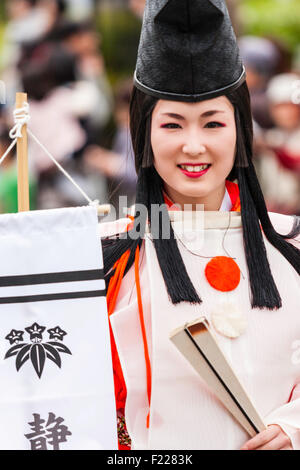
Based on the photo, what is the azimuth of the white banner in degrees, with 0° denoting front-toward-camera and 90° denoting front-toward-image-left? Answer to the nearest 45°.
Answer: approximately 0°

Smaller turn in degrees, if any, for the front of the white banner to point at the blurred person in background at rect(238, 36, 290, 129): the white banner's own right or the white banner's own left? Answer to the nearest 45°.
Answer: approximately 135° to the white banner's own left

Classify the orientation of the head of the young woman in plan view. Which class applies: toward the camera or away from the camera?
toward the camera

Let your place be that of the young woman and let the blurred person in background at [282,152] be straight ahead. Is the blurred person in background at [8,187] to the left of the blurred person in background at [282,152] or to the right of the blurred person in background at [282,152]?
left

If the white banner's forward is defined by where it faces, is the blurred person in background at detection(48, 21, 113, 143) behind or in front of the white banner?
behind

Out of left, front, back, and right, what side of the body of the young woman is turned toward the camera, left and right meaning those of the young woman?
front

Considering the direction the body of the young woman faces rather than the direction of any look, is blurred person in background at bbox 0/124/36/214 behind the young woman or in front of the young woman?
behind

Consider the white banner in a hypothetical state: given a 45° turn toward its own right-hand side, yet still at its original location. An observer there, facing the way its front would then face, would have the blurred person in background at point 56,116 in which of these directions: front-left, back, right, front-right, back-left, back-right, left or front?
back-right

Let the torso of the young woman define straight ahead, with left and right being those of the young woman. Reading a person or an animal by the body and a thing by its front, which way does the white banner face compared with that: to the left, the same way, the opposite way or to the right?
the same way

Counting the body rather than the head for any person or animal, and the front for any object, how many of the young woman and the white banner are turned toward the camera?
2

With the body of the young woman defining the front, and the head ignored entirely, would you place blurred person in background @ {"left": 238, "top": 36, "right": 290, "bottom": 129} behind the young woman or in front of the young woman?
behind
